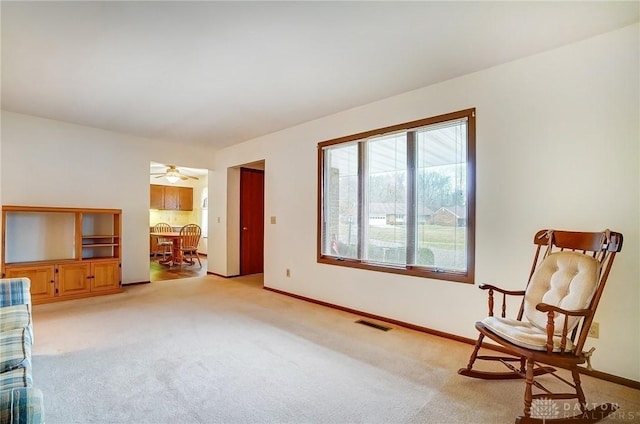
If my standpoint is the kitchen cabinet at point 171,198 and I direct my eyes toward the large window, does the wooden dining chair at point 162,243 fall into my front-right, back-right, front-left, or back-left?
front-right

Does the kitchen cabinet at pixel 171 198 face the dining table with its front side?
yes

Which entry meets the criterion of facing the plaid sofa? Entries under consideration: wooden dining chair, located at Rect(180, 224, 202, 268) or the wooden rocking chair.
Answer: the wooden rocking chair

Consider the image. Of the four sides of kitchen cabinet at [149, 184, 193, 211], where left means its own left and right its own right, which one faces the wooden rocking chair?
front

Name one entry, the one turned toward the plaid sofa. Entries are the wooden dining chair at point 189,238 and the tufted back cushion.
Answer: the tufted back cushion

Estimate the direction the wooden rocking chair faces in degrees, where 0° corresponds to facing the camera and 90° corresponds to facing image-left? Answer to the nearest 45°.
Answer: approximately 45°

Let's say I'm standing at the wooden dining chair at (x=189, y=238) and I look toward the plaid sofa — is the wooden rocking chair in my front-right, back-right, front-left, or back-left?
front-left

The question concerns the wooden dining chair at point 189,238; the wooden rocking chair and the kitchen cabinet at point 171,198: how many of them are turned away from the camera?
1

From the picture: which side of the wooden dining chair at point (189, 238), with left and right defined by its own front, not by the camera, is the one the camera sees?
back

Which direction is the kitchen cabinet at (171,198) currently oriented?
toward the camera

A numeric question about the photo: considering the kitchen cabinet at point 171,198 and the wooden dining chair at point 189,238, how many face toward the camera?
1

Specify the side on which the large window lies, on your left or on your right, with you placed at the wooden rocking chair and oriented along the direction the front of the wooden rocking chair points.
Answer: on your right

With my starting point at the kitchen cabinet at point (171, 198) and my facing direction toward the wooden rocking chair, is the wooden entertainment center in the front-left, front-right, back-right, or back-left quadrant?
front-right

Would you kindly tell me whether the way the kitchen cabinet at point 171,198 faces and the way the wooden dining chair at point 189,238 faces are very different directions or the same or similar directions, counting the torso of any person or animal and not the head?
very different directions
